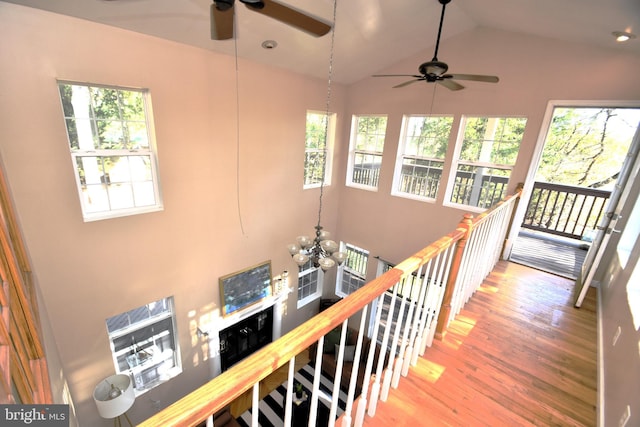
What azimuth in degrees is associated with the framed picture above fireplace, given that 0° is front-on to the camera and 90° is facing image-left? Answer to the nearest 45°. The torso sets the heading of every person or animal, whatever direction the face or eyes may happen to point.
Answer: approximately 315°

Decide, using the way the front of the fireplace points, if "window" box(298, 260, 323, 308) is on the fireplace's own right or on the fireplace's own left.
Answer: on the fireplace's own left

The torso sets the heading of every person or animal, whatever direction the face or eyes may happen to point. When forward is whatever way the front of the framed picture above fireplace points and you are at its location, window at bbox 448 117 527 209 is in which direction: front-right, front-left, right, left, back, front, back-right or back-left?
front-left

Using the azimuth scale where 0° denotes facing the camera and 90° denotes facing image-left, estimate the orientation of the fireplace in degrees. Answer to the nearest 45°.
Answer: approximately 315°

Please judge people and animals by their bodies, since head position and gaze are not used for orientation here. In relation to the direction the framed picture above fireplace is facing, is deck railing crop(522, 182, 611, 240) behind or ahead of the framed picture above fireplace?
ahead
